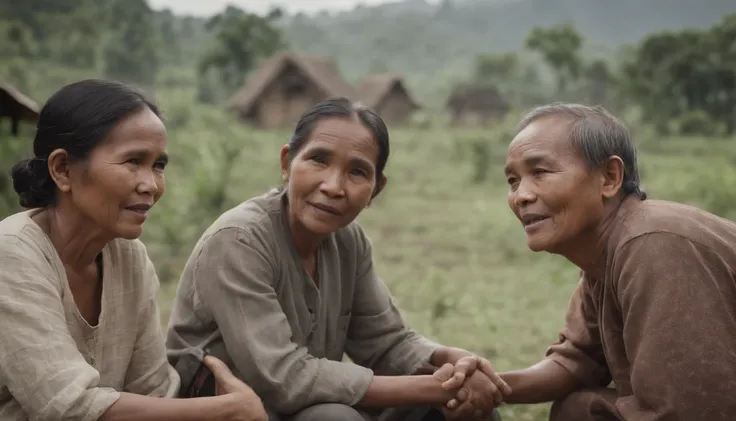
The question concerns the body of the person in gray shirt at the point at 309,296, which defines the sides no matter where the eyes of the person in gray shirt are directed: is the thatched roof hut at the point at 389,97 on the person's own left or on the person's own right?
on the person's own left

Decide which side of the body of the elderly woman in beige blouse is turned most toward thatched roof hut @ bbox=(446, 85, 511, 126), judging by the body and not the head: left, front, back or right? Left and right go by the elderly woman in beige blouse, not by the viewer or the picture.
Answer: left

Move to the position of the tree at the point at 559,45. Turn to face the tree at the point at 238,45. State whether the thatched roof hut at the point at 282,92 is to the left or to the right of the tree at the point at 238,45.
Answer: left

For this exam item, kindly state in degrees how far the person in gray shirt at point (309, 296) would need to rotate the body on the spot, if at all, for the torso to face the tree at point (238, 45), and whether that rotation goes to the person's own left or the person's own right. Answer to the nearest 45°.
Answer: approximately 135° to the person's own left

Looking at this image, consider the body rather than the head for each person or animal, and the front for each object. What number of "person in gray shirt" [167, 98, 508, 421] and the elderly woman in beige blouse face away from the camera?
0

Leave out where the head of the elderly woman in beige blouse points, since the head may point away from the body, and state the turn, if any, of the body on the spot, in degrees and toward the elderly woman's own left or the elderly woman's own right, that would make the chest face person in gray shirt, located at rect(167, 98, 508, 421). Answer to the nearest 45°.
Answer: approximately 45° to the elderly woman's own left

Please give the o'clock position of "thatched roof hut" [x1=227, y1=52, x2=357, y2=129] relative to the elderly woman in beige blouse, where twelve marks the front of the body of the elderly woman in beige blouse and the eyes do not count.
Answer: The thatched roof hut is roughly at 8 o'clock from the elderly woman in beige blouse.

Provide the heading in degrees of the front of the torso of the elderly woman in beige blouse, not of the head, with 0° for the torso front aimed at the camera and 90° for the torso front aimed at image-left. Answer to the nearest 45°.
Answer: approximately 315°

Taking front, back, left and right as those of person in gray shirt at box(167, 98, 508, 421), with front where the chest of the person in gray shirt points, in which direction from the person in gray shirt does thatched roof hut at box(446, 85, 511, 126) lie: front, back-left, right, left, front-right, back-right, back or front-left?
back-left

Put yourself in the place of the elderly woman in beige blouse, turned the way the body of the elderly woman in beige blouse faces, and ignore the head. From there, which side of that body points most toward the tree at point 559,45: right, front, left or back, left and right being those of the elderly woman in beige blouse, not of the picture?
left

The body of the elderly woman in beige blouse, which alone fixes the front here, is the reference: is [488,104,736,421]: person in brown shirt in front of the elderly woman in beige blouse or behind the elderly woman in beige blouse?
in front

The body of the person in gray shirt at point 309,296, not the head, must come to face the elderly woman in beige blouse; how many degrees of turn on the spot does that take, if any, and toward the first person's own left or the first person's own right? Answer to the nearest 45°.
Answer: approximately 90° to the first person's own right

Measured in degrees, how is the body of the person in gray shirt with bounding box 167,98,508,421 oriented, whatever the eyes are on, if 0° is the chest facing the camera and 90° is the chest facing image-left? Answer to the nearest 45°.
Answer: approximately 315°
